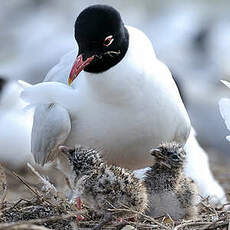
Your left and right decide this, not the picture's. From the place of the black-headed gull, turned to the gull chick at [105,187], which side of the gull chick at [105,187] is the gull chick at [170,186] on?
left

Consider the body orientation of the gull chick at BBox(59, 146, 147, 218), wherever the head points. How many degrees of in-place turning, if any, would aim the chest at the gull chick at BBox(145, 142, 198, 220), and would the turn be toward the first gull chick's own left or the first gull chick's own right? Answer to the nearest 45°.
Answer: approximately 135° to the first gull chick's own right

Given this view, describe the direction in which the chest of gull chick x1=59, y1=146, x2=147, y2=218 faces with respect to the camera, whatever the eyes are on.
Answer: to the viewer's left

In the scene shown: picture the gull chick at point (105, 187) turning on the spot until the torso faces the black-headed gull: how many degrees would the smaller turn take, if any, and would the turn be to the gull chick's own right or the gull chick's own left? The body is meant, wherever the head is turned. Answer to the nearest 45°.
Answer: approximately 90° to the gull chick's own right
